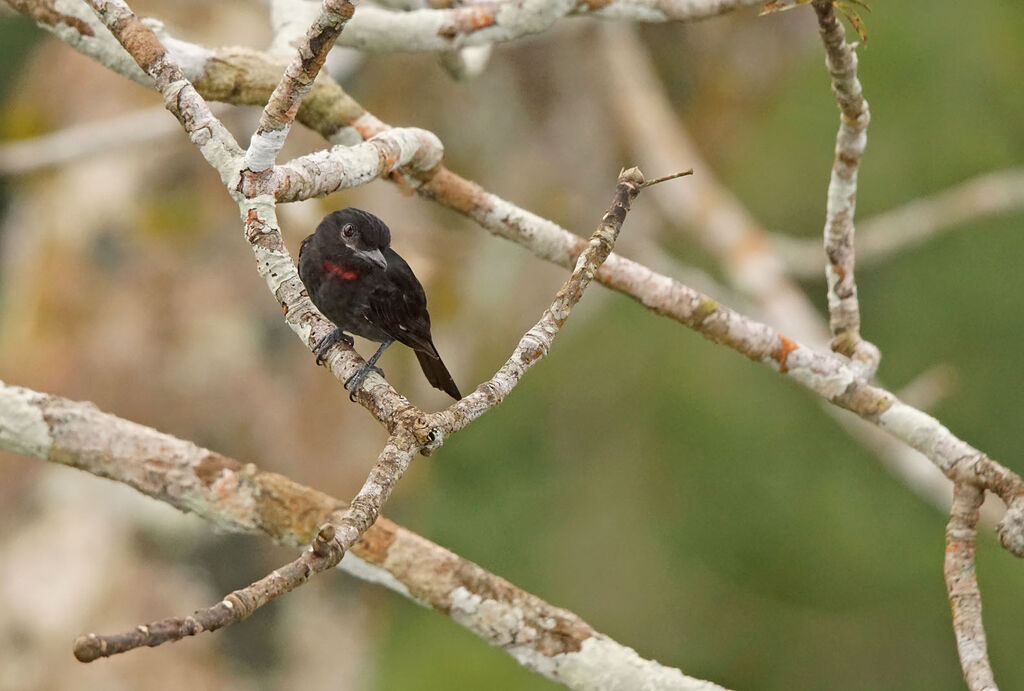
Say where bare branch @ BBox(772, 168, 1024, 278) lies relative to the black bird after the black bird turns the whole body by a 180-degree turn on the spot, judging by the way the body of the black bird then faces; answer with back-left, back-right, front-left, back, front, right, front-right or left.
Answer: front

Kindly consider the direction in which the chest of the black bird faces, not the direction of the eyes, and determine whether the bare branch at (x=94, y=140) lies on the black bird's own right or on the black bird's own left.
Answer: on the black bird's own right

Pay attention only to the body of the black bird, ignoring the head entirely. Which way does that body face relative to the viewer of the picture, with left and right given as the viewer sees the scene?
facing the viewer and to the left of the viewer

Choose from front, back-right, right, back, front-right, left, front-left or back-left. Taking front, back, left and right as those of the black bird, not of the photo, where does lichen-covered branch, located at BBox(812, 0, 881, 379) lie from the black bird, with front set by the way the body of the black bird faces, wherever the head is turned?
back-left
